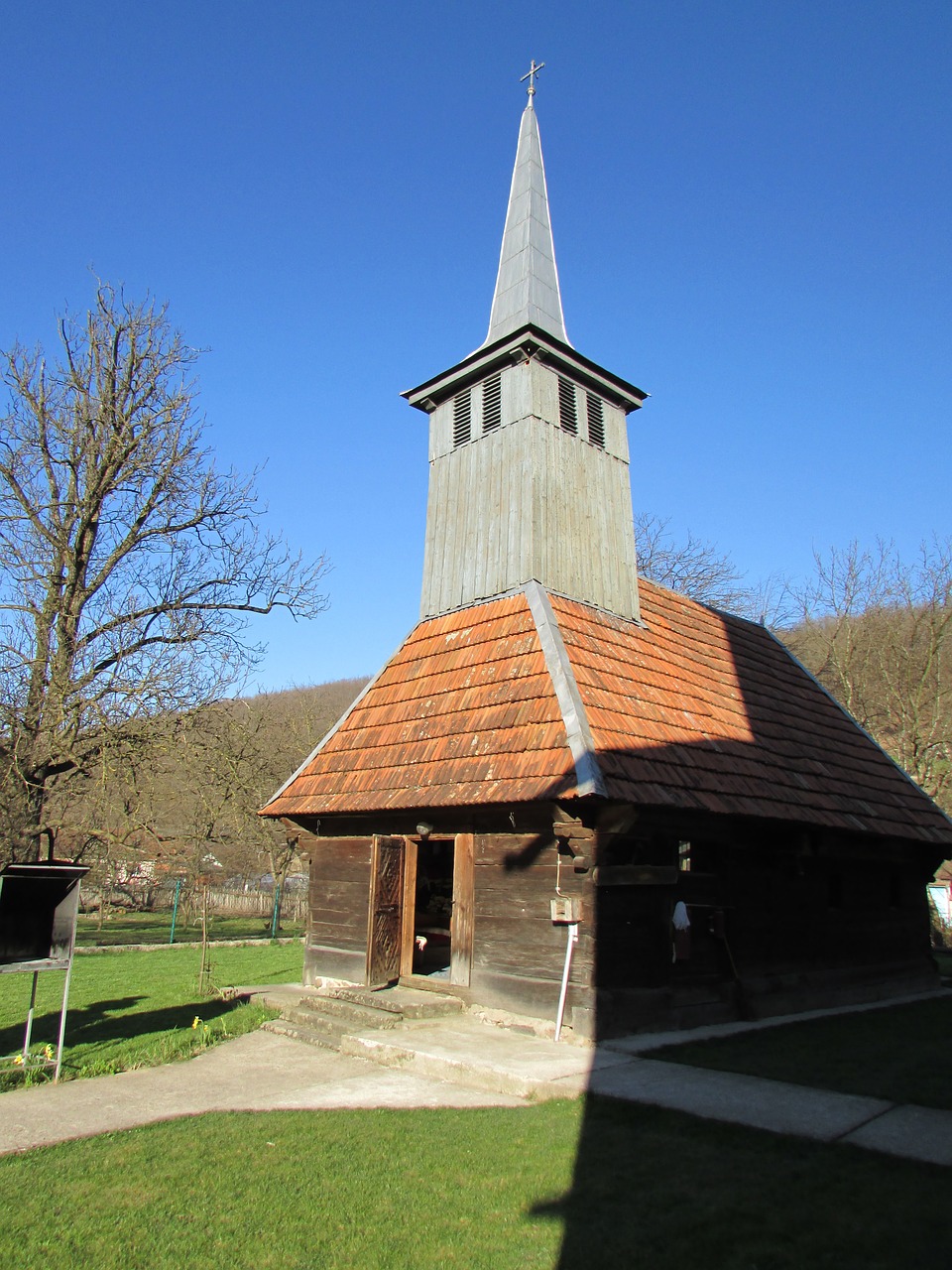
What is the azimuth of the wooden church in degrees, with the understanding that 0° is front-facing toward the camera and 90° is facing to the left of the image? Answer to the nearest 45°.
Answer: approximately 45°
